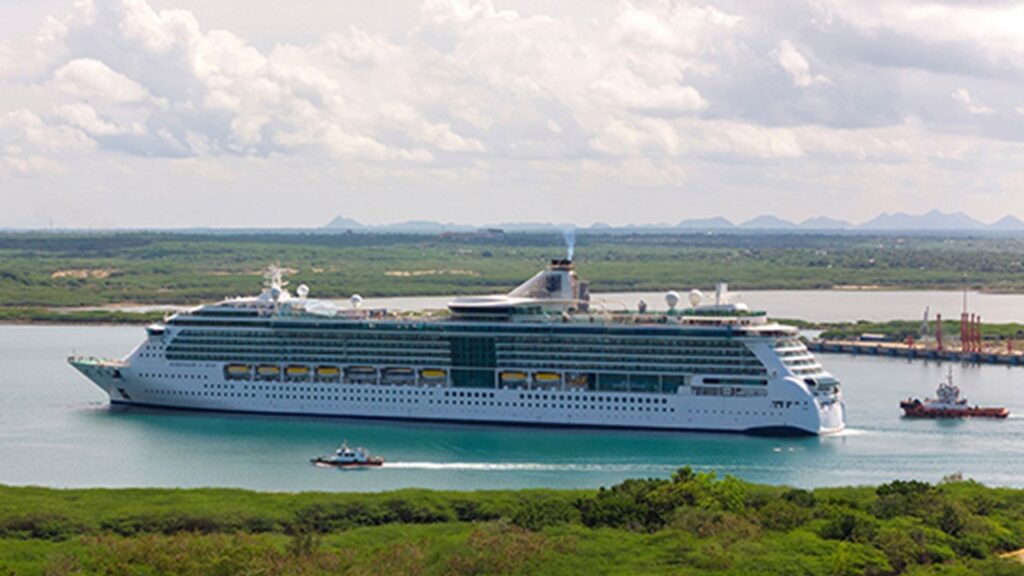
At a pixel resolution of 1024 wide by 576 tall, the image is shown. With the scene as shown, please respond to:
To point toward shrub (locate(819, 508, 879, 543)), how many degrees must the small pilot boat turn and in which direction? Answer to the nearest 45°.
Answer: approximately 135° to its left

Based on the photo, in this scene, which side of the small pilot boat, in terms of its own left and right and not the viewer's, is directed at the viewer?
left
